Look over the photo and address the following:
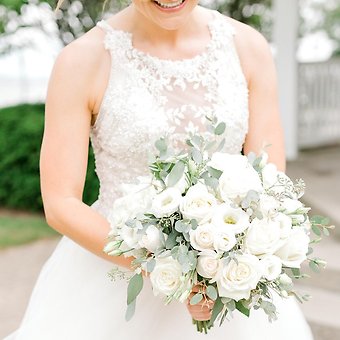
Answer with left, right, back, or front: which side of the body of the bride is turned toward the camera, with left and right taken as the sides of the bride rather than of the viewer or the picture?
front

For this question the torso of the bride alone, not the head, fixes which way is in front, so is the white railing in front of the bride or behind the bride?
behind
